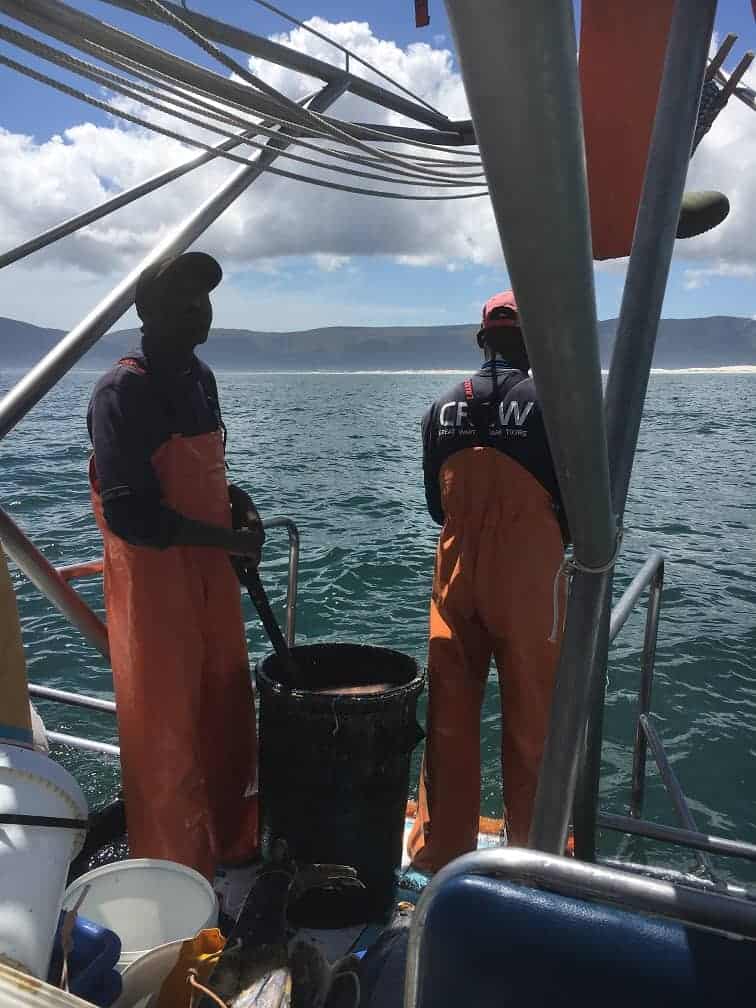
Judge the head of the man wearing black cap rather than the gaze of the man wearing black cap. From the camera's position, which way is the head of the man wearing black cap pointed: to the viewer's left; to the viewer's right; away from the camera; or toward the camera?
to the viewer's right

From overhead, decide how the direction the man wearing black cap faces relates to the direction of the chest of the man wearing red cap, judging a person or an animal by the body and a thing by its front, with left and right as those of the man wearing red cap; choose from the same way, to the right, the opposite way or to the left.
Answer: to the right

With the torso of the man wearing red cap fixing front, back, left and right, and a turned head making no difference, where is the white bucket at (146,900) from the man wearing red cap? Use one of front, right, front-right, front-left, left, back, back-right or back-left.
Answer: back-left

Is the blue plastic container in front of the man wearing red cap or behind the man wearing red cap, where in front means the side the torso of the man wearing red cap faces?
behind

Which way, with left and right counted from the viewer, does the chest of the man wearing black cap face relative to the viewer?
facing the viewer and to the right of the viewer

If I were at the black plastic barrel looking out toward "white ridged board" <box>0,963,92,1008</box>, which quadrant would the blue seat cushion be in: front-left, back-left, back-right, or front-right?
front-left

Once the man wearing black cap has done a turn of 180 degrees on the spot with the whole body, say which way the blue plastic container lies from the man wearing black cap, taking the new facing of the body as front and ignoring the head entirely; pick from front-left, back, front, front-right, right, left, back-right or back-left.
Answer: back-left

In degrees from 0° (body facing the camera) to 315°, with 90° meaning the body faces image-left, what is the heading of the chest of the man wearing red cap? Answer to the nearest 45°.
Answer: approximately 180°

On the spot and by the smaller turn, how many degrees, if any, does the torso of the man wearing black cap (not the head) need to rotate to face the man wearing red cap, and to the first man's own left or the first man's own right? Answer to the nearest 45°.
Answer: approximately 45° to the first man's own left

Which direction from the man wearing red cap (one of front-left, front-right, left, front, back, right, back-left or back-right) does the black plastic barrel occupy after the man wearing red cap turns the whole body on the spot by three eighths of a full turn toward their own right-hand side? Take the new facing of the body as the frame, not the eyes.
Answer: right

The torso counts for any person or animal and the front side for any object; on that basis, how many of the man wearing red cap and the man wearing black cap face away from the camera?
1

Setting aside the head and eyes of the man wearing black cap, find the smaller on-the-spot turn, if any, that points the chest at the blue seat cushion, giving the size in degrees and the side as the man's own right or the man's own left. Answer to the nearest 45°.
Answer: approximately 45° to the man's own right

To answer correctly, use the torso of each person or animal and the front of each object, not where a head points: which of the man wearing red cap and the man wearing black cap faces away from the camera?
the man wearing red cap

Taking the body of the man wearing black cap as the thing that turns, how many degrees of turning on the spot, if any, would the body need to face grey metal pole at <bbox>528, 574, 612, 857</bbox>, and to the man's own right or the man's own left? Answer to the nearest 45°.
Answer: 0° — they already face it

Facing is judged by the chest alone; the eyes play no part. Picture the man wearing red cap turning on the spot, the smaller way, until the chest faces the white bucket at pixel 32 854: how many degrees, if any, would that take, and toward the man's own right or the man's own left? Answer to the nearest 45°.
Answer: approximately 180°
